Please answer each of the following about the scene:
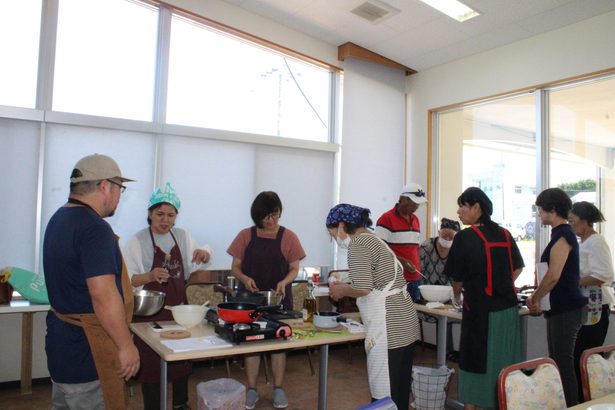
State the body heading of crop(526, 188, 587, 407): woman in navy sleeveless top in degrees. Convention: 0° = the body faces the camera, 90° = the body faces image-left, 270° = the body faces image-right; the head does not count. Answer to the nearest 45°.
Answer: approximately 90°

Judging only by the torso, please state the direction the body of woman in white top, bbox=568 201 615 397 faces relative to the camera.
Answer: to the viewer's left

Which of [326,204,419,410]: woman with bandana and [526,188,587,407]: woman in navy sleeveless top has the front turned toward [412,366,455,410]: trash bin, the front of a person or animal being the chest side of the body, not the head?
the woman in navy sleeveless top

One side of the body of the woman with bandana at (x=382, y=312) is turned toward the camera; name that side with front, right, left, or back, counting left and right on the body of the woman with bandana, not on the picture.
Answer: left

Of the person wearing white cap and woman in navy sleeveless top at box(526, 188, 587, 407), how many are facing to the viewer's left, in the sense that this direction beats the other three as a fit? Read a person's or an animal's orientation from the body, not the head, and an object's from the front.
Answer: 1

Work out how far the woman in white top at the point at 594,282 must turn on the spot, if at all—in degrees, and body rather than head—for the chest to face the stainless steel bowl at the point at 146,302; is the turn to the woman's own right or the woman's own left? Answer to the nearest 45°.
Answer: approximately 45° to the woman's own left

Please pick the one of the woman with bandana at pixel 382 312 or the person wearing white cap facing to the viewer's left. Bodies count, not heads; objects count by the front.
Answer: the woman with bandana

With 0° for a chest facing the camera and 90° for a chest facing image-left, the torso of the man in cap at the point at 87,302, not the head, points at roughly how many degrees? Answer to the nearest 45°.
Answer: approximately 225°

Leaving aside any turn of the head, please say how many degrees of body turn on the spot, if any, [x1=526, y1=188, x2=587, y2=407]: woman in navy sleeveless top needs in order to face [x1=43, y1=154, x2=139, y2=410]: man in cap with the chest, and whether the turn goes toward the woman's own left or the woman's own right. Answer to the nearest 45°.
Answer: approximately 45° to the woman's own left

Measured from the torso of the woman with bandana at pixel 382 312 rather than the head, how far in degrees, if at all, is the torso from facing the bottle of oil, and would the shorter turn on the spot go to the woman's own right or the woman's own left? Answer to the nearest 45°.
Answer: approximately 45° to the woman's own right

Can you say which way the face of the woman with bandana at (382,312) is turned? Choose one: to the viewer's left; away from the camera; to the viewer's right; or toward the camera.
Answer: to the viewer's left

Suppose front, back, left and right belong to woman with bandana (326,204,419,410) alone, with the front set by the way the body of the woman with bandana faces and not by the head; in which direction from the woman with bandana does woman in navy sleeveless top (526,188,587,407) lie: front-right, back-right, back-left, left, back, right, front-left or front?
back-right

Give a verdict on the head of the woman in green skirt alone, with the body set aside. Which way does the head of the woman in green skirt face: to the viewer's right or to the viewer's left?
to the viewer's left
